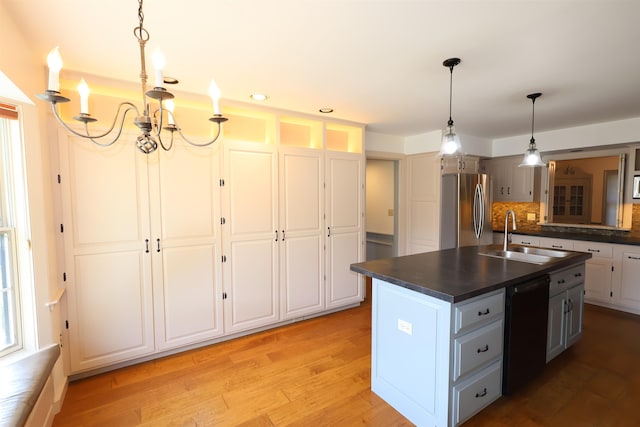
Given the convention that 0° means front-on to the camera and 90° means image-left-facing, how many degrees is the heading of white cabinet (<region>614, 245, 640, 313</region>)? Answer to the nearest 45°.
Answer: approximately 45°

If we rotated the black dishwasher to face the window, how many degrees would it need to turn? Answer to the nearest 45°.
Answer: approximately 90° to its right

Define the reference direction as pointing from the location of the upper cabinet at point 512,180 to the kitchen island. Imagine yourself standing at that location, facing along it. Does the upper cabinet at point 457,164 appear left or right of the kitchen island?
right

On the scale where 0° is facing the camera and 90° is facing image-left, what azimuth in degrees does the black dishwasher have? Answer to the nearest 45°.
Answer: approximately 315°

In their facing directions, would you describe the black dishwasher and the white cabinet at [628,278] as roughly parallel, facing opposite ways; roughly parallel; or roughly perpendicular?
roughly perpendicular

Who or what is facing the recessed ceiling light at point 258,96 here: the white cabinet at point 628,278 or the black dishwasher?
the white cabinet

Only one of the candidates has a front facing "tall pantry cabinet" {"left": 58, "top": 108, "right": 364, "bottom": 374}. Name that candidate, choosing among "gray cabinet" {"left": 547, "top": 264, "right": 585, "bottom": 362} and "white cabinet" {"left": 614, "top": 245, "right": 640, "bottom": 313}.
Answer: "white cabinet" {"left": 614, "top": 245, "right": 640, "bottom": 313}

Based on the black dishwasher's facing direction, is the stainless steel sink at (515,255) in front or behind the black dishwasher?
behind

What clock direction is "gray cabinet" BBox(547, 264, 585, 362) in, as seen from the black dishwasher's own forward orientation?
The gray cabinet is roughly at 8 o'clock from the black dishwasher.

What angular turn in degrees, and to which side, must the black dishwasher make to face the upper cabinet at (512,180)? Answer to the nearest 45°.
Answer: approximately 135° to its left
